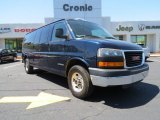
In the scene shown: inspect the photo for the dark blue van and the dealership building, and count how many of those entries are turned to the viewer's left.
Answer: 0

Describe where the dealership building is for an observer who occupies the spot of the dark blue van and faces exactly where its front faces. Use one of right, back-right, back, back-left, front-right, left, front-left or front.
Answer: back-left

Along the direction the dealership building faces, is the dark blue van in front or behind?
in front

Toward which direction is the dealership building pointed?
toward the camera

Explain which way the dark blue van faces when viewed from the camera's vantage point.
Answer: facing the viewer and to the right of the viewer
